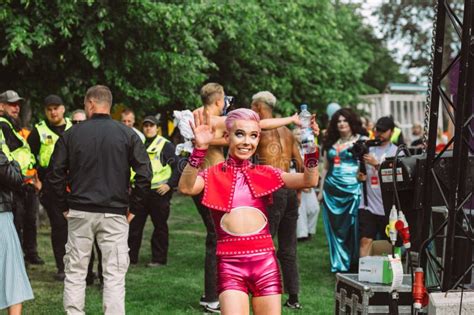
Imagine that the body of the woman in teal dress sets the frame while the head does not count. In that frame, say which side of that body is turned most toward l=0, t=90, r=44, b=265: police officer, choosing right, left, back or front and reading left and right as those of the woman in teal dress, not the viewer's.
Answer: right

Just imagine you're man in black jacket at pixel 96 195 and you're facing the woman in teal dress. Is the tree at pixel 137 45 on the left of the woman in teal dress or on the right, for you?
left

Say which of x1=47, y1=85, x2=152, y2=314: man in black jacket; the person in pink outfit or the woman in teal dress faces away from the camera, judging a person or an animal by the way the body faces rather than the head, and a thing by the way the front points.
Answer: the man in black jacket

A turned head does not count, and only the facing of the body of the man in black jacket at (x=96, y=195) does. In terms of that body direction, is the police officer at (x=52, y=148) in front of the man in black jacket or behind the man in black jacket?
in front

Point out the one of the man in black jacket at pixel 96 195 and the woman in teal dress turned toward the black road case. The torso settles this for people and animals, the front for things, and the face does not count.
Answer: the woman in teal dress

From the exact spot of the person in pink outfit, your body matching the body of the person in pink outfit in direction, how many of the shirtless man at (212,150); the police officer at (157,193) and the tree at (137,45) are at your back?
3

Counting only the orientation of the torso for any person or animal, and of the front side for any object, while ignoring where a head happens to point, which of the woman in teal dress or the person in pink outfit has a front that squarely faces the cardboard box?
the woman in teal dress

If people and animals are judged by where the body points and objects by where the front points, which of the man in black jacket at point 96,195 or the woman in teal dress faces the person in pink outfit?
the woman in teal dress

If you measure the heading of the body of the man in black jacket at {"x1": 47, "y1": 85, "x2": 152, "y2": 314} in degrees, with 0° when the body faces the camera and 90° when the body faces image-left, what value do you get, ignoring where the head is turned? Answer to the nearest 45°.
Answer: approximately 180°

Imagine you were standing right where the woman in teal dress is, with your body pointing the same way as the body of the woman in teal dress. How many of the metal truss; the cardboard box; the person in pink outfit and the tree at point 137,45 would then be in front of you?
3

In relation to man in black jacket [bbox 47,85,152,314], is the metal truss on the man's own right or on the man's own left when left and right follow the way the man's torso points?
on the man's own right

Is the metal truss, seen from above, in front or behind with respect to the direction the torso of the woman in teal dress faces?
in front
